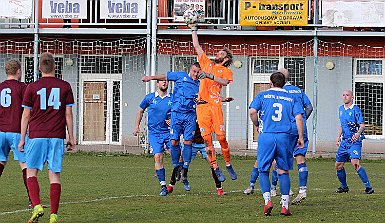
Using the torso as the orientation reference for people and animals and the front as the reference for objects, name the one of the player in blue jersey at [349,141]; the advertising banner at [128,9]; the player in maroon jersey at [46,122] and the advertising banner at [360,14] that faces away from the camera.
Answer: the player in maroon jersey

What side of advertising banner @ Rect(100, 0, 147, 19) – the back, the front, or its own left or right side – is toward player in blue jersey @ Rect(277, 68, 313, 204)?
front

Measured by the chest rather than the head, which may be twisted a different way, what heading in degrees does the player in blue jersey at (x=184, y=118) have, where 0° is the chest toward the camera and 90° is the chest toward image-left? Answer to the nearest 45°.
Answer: approximately 315°

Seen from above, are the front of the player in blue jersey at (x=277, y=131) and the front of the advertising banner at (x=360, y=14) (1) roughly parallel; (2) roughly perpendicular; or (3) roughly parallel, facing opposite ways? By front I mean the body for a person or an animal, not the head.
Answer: roughly parallel, facing opposite ways

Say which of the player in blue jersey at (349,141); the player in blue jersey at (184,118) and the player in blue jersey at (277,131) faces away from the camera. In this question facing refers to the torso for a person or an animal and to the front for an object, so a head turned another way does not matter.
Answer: the player in blue jersey at (277,131)

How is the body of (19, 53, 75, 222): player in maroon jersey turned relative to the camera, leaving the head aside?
away from the camera

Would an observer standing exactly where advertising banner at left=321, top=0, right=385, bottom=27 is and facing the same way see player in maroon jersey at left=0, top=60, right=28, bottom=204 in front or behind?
in front

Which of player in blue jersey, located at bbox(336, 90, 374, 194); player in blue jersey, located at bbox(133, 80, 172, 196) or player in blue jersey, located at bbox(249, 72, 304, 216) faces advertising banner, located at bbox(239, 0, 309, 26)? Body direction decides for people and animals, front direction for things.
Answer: player in blue jersey, located at bbox(249, 72, 304, 216)

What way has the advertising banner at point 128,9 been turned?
toward the camera

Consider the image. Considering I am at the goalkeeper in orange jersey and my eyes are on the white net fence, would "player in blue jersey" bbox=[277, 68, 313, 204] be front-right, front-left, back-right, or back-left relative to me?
back-right

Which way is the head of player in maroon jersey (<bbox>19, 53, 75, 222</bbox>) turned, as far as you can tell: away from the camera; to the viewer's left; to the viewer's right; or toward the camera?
away from the camera

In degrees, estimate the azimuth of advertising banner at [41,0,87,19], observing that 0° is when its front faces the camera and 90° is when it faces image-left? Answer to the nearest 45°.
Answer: approximately 0°

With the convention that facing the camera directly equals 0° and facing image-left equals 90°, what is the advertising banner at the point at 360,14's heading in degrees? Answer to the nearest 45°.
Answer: approximately 0°

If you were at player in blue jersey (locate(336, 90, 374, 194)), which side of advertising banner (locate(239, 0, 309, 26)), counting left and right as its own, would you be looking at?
front

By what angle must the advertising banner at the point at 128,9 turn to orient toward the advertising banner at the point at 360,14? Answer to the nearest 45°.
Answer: approximately 90° to its left

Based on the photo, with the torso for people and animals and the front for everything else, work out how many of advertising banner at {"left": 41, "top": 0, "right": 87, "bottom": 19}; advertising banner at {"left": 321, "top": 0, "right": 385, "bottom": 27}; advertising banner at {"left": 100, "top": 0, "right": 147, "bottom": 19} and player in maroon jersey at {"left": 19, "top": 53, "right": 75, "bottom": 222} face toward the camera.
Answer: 3

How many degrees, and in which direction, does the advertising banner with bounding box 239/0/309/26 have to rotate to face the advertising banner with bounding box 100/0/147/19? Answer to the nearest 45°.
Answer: approximately 90° to its right

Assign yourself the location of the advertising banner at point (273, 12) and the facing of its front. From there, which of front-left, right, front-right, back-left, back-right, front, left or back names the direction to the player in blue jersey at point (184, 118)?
front

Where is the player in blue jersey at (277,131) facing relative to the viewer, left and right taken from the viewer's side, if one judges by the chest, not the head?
facing away from the viewer

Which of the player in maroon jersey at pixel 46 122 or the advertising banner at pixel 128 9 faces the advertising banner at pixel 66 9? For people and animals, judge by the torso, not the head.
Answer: the player in maroon jersey
